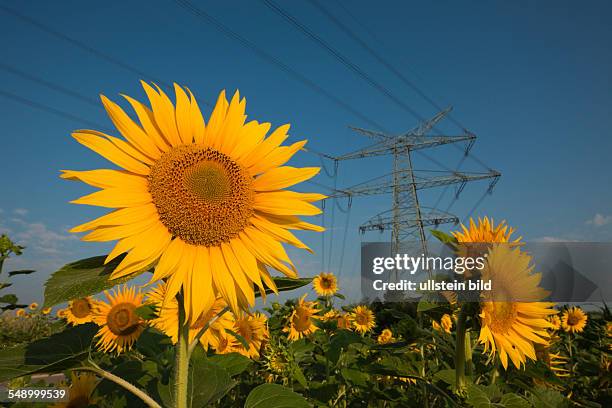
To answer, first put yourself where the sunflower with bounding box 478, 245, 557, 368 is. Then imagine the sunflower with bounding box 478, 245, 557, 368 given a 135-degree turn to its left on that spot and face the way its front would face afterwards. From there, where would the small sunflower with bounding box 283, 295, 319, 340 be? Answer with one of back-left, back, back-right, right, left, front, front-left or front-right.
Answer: back-left

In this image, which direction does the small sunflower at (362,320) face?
toward the camera

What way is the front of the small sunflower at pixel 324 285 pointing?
toward the camera

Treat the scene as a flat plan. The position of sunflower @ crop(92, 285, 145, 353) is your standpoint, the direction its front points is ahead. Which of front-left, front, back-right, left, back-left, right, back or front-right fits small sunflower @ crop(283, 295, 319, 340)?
back-left

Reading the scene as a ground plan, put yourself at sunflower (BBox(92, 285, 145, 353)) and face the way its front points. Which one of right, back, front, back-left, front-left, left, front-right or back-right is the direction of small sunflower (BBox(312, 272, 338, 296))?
back-left

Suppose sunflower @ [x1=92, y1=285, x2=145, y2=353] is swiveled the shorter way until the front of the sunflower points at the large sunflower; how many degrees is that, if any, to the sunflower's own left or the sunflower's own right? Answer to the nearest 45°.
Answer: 0° — it already faces it

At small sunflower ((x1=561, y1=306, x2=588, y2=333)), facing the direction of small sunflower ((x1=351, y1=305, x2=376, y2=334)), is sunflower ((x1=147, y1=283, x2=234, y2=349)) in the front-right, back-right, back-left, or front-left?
front-left

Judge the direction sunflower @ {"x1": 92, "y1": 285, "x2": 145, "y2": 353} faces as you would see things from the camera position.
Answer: facing the viewer

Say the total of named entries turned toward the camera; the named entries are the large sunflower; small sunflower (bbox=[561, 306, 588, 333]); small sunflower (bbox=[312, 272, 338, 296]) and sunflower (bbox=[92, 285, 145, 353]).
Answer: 4

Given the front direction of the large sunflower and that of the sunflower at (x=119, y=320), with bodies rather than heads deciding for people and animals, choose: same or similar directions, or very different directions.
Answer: same or similar directions

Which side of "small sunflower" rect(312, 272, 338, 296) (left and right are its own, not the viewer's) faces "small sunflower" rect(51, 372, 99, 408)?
front

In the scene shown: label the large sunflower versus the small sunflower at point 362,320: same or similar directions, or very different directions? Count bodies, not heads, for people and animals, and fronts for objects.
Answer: same or similar directions

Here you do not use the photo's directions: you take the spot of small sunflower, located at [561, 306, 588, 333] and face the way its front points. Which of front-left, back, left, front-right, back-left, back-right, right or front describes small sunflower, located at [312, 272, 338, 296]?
front-right

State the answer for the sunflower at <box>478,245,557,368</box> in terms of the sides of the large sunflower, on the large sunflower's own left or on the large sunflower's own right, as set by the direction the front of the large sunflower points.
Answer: on the large sunflower's own left
